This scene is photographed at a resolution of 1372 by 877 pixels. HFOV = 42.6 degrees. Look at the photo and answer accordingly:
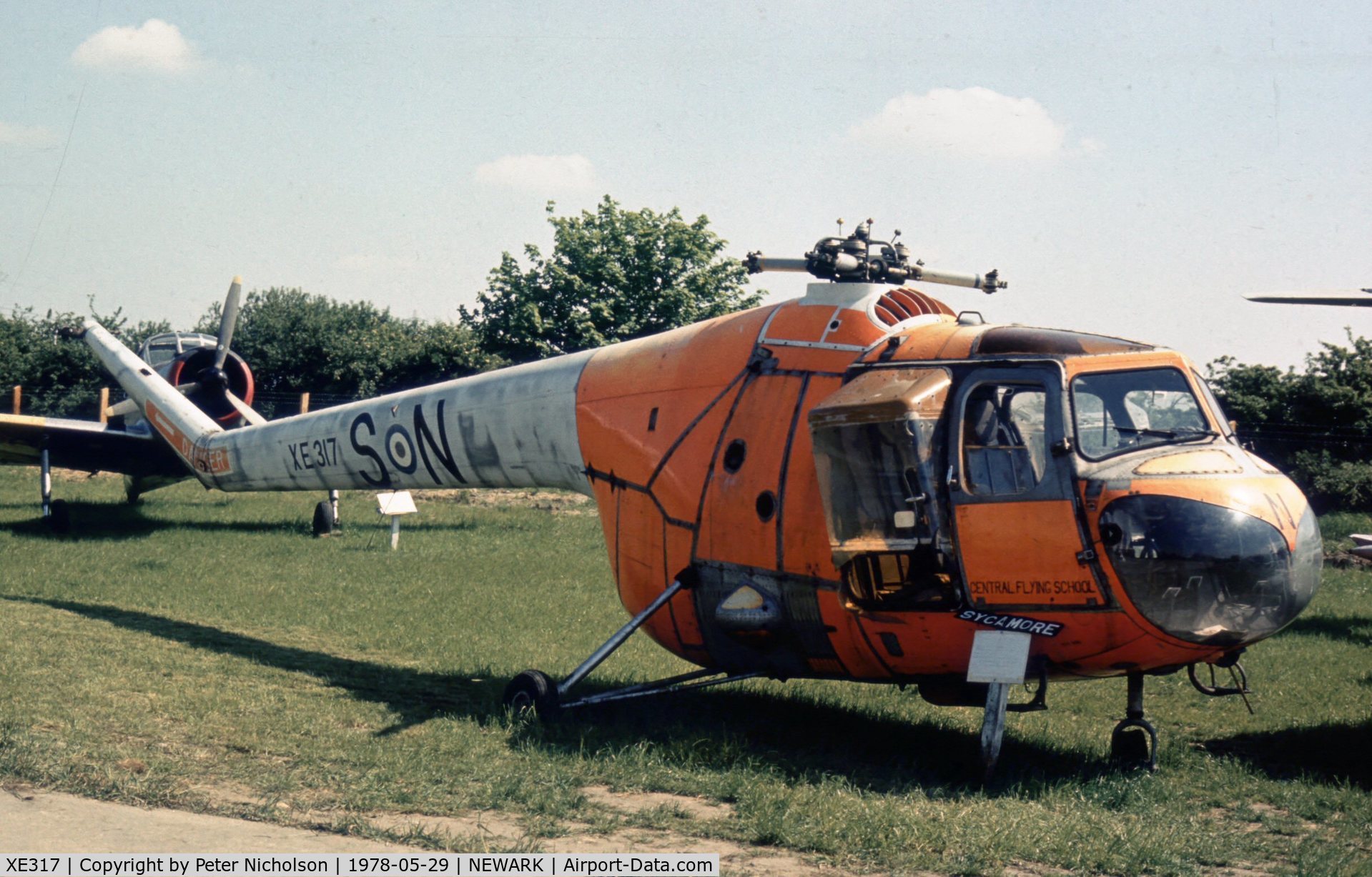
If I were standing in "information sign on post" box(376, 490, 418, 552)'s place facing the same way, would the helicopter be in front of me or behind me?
in front

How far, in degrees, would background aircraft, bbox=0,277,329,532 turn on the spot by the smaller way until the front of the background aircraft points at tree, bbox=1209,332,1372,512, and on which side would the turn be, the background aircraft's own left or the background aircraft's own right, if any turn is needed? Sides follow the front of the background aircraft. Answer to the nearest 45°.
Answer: approximately 45° to the background aircraft's own left

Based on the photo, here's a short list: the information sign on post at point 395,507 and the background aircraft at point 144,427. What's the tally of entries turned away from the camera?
0

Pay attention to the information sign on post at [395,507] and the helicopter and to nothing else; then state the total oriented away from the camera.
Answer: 0

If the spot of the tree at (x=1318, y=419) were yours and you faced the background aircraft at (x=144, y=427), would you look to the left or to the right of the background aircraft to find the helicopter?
left

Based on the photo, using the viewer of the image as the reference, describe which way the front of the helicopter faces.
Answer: facing the viewer and to the right of the viewer

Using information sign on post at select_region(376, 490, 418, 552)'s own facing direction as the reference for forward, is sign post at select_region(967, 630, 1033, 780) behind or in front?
in front

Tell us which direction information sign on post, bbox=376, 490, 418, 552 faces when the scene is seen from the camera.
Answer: facing the viewer

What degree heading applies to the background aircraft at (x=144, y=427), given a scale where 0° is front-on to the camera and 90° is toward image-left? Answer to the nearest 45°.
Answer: approximately 315°
